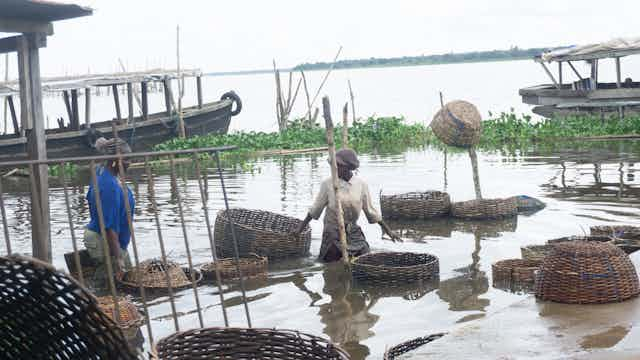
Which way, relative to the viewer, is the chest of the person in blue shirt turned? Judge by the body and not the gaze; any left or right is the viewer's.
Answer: facing to the right of the viewer

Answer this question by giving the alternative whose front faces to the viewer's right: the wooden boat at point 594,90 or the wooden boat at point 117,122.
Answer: the wooden boat at point 117,122

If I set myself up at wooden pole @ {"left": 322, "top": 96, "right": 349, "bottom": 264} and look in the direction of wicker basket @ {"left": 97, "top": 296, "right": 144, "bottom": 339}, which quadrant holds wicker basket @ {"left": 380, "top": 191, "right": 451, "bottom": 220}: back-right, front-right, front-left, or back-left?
back-right

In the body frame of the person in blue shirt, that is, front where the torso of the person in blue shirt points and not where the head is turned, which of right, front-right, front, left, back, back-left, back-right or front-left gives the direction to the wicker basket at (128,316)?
right

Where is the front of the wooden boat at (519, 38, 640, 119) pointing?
to the viewer's left

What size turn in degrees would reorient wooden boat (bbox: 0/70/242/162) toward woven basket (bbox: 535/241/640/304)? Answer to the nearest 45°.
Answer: approximately 90° to its right

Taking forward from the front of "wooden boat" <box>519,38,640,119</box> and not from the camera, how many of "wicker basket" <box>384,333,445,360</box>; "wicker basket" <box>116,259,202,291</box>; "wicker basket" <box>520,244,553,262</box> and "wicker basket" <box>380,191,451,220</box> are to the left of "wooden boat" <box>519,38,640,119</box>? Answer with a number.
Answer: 4

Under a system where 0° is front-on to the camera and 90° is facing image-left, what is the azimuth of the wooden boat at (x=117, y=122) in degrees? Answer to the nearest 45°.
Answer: approximately 270°

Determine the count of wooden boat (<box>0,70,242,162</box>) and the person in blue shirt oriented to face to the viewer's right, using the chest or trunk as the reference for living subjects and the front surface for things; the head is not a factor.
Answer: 2

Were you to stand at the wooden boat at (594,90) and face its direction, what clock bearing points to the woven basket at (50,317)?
The woven basket is roughly at 9 o'clock from the wooden boat.

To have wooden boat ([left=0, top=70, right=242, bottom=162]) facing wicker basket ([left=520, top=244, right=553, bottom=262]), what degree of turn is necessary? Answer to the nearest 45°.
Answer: approximately 90° to its right

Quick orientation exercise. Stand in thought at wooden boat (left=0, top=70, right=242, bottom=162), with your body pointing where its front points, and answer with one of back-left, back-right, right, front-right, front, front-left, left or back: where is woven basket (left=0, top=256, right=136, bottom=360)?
right

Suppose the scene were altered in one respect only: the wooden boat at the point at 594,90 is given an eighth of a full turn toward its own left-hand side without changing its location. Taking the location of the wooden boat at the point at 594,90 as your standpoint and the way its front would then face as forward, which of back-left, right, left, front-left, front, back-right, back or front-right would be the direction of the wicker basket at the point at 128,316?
front-left

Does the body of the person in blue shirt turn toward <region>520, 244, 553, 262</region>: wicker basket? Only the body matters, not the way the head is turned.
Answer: yes

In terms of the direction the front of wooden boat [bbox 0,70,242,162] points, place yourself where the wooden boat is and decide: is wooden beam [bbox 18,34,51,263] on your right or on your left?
on your right

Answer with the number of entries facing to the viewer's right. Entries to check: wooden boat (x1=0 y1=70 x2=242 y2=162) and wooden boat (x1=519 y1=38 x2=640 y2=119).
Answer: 1

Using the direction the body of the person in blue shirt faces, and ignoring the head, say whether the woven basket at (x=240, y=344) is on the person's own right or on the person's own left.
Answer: on the person's own right
